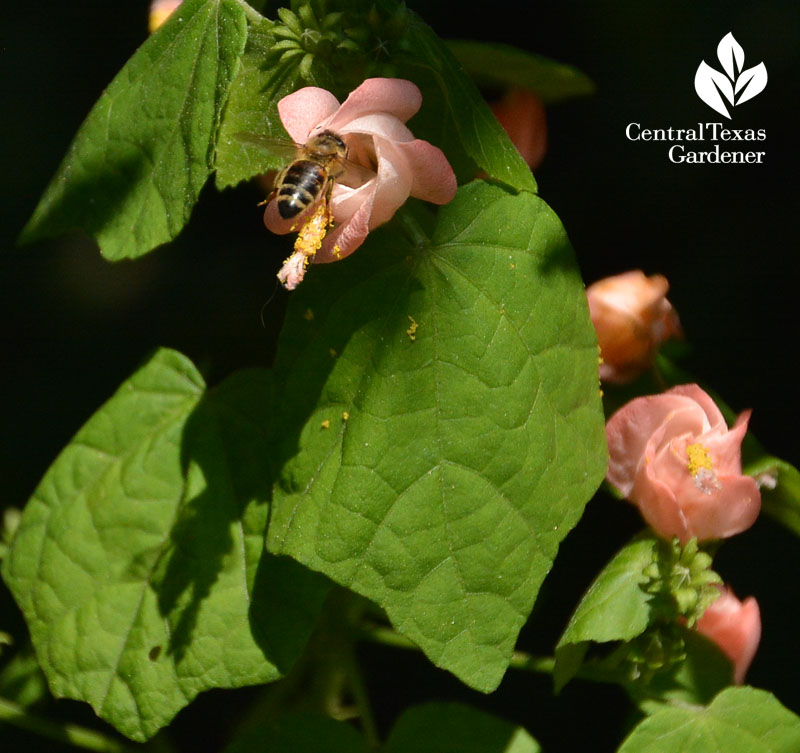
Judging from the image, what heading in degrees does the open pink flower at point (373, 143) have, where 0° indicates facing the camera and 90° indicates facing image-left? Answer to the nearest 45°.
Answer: approximately 45°

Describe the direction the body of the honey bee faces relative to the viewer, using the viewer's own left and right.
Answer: facing away from the viewer and to the right of the viewer
